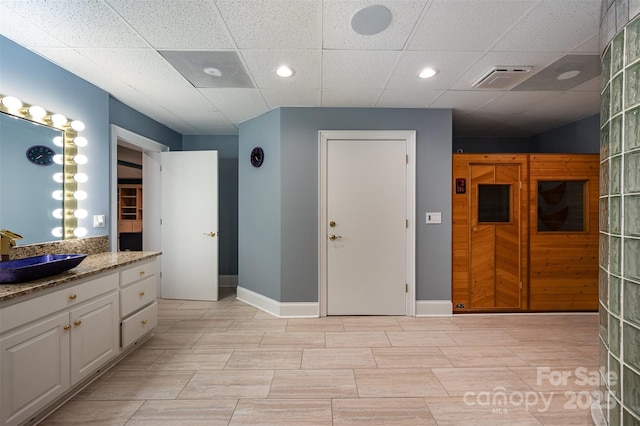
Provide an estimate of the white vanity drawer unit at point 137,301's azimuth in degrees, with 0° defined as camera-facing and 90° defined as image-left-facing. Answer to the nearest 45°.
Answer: approximately 315°

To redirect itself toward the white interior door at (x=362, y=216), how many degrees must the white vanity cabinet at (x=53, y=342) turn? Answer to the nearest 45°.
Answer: approximately 45° to its left

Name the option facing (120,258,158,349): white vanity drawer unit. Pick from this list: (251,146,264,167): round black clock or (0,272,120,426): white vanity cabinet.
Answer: the round black clock

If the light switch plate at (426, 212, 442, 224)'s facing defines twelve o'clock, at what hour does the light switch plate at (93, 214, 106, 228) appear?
the light switch plate at (93, 214, 106, 228) is roughly at 2 o'clock from the light switch plate at (426, 212, 442, 224).

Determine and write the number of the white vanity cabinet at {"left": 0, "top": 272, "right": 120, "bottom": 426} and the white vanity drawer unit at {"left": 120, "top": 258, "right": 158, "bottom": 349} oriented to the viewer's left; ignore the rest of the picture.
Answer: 0

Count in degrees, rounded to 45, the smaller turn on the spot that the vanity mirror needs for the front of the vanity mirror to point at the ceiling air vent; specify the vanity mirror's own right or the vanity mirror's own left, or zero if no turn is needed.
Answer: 0° — it already faces it

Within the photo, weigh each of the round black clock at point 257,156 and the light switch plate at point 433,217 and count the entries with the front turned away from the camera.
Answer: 0

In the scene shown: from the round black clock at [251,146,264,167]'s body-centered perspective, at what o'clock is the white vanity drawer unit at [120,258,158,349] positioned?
The white vanity drawer unit is roughly at 12 o'clock from the round black clock.

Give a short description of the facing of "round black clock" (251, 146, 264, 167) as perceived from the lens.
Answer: facing the viewer and to the left of the viewer

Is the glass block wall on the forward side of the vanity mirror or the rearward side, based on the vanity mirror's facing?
on the forward side

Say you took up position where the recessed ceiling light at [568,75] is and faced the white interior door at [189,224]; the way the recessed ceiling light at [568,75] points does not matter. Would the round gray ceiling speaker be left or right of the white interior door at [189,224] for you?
left

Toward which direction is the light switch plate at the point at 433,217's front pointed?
toward the camera
